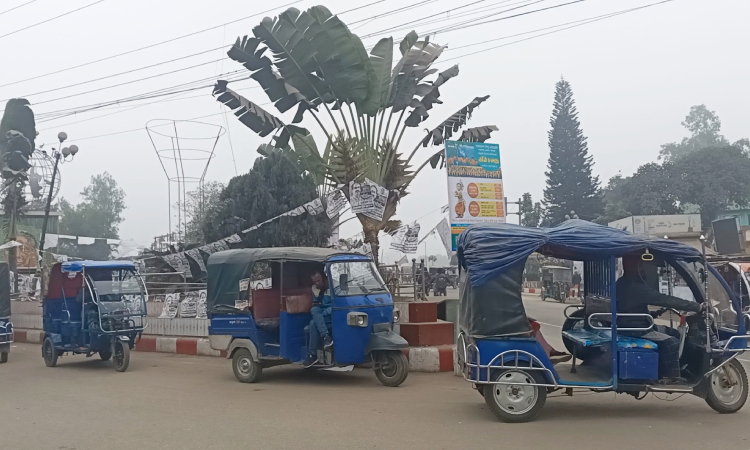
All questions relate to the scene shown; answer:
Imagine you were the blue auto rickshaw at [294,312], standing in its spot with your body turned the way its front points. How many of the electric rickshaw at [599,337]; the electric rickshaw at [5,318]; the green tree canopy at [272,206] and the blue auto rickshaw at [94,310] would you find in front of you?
1

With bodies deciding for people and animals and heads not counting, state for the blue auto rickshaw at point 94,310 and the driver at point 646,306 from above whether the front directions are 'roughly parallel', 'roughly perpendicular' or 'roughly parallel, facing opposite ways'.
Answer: roughly parallel

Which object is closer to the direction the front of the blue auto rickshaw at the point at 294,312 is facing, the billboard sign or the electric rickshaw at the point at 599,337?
the electric rickshaw

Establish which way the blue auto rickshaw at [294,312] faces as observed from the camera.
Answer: facing the viewer and to the right of the viewer

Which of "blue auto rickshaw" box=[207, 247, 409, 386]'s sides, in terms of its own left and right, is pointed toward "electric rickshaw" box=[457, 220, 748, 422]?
front

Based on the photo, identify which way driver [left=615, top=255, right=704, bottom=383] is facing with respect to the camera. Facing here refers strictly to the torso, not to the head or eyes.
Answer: to the viewer's right

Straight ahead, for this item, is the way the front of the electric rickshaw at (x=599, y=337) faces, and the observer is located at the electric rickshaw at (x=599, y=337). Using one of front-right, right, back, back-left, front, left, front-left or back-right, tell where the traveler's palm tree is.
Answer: back-left

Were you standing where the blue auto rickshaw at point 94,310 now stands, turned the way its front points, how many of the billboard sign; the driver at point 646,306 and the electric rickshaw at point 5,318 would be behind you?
1

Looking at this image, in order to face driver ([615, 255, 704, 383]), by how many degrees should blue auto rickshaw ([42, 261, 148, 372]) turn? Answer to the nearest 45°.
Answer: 0° — it already faces them

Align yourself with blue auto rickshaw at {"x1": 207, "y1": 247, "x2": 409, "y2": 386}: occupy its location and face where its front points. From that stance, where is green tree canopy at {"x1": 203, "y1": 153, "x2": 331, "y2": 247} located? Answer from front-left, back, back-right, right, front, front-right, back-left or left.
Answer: back-left

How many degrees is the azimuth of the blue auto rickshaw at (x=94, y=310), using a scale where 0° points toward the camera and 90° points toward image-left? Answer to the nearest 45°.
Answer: approximately 315°

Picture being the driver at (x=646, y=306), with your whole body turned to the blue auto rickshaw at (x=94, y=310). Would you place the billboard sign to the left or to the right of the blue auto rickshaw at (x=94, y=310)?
right

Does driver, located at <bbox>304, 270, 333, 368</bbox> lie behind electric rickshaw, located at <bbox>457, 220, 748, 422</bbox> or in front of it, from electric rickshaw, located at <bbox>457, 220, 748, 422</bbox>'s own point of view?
behind

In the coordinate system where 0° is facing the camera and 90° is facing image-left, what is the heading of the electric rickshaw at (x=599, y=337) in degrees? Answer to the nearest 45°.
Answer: approximately 270°

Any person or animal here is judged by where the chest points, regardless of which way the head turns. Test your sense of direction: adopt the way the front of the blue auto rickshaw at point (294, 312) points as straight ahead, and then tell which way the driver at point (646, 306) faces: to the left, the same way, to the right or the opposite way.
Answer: the same way

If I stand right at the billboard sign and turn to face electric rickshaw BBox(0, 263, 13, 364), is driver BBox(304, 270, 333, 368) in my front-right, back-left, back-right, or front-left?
front-left

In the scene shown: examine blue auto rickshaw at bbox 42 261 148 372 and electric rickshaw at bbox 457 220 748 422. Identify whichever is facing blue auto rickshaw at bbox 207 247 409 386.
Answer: blue auto rickshaw at bbox 42 261 148 372

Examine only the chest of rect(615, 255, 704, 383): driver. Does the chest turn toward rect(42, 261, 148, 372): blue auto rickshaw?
no

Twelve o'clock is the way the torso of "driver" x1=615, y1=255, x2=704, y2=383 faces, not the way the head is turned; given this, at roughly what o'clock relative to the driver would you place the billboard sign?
The billboard sign is roughly at 8 o'clock from the driver.

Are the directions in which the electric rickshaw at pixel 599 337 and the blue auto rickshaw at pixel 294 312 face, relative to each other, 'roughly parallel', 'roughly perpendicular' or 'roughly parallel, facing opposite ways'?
roughly parallel

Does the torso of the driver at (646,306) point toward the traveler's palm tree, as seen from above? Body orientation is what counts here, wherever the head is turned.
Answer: no
